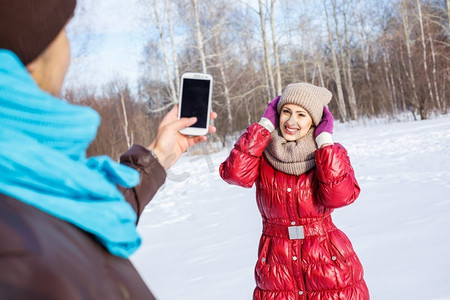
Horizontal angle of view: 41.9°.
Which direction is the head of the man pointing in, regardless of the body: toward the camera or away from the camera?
away from the camera

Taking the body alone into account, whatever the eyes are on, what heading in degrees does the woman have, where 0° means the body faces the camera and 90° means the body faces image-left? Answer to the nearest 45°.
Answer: approximately 0°

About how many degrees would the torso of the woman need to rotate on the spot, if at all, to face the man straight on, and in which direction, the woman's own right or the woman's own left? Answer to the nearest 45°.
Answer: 0° — they already face them

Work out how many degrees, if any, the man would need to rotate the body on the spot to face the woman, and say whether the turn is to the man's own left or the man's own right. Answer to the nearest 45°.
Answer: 0° — they already face them

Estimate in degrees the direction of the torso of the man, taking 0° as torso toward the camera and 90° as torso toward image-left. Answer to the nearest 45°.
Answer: approximately 225°

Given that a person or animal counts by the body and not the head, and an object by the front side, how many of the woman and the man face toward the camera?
1

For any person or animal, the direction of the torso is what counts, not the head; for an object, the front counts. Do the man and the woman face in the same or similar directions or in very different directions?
very different directions
